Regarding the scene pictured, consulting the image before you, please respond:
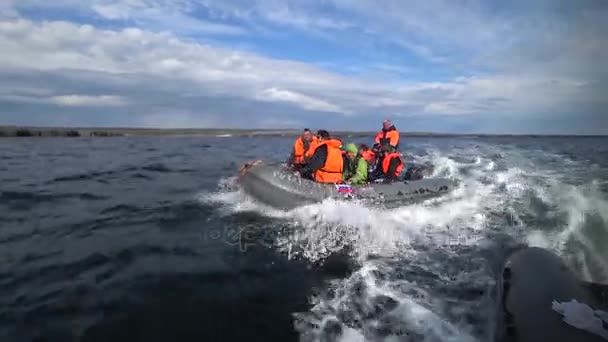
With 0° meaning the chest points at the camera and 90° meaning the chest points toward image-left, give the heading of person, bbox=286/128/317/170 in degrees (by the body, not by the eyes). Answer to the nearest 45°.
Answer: approximately 315°

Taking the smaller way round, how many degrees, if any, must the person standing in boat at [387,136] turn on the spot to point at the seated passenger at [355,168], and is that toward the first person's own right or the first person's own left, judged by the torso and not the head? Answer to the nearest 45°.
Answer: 0° — they already face them

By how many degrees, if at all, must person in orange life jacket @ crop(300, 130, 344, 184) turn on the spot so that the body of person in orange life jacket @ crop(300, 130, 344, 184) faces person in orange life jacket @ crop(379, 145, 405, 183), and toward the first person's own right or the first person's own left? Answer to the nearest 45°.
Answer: approximately 90° to the first person's own right

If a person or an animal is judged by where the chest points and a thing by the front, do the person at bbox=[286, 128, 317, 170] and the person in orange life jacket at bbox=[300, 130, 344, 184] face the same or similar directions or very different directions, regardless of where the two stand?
very different directions

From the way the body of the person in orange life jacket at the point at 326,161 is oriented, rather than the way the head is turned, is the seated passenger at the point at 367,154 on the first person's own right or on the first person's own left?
on the first person's own right
